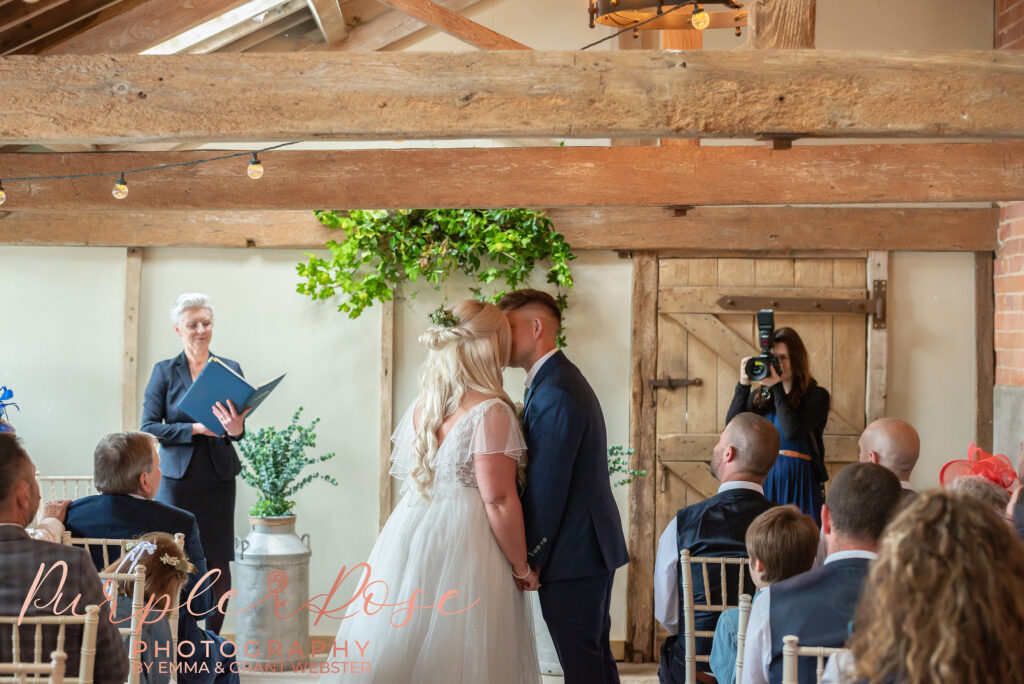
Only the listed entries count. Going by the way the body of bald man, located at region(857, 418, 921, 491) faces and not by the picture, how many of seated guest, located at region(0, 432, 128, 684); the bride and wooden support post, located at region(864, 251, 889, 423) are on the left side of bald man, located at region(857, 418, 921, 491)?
2

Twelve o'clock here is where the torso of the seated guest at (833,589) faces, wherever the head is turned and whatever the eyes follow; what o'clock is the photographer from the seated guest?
The photographer is roughly at 12 o'clock from the seated guest.

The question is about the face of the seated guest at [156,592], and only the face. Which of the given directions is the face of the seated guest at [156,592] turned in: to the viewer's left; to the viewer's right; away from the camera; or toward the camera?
away from the camera

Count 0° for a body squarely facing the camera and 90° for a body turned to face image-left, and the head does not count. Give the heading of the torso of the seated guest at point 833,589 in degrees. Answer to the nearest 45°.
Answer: approximately 180°

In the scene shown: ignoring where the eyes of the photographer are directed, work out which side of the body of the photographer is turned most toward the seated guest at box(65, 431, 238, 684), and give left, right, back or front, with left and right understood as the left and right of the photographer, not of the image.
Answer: front

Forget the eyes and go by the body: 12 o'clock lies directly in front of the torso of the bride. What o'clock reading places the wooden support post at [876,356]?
The wooden support post is roughly at 12 o'clock from the bride.

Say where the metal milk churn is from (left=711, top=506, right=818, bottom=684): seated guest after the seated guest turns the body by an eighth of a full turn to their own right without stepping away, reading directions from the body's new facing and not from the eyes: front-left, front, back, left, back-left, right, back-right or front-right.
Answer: front-left

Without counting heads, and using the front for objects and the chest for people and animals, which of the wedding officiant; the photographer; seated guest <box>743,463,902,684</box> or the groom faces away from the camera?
the seated guest

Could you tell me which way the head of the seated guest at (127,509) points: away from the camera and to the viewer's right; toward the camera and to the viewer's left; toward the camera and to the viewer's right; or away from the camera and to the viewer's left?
away from the camera and to the viewer's right

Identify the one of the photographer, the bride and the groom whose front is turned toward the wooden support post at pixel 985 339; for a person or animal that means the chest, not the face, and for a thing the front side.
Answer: the bride

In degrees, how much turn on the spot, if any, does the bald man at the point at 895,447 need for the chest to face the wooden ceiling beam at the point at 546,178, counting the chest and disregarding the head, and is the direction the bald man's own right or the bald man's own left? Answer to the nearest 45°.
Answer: approximately 45° to the bald man's own left

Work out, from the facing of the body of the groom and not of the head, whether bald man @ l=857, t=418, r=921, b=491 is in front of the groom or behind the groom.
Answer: behind

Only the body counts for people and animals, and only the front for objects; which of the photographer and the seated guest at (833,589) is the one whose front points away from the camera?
the seated guest

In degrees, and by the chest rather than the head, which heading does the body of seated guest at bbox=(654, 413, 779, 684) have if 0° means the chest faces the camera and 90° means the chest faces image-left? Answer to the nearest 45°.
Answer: approximately 135°

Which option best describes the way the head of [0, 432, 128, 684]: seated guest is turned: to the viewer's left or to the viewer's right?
to the viewer's right

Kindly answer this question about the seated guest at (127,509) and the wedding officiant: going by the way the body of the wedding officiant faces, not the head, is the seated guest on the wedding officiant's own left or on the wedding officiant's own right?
on the wedding officiant's own right

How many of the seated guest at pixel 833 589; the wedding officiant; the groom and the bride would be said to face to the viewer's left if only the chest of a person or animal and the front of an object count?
1

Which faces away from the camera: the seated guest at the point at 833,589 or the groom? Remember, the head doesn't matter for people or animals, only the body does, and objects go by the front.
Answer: the seated guest

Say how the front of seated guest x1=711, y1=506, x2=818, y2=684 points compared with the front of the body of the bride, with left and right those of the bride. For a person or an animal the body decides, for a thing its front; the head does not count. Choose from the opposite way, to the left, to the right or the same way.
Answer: to the left

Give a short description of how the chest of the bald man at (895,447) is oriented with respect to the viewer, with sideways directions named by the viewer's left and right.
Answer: facing away from the viewer and to the left of the viewer
